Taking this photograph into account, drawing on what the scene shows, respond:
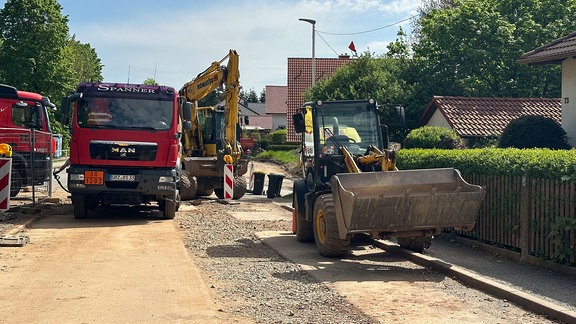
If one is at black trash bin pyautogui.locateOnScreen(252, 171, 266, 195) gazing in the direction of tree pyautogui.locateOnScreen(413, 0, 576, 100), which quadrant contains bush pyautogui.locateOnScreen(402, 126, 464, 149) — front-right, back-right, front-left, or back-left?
front-right

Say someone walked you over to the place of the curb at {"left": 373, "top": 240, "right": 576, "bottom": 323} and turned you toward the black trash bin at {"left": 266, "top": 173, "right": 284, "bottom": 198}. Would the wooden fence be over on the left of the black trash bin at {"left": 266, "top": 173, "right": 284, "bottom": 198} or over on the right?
right

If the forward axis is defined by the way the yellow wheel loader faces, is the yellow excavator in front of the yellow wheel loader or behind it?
behind

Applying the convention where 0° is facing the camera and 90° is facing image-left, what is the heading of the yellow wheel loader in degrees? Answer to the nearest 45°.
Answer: approximately 315°

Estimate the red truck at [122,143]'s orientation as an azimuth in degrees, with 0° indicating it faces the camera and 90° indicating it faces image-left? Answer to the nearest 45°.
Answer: approximately 0°

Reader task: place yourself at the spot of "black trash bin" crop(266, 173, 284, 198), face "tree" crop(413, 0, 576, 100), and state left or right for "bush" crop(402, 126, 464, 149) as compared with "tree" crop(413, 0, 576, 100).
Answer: right

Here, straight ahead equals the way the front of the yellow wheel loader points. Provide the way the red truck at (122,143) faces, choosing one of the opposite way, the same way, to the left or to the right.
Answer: the same way
